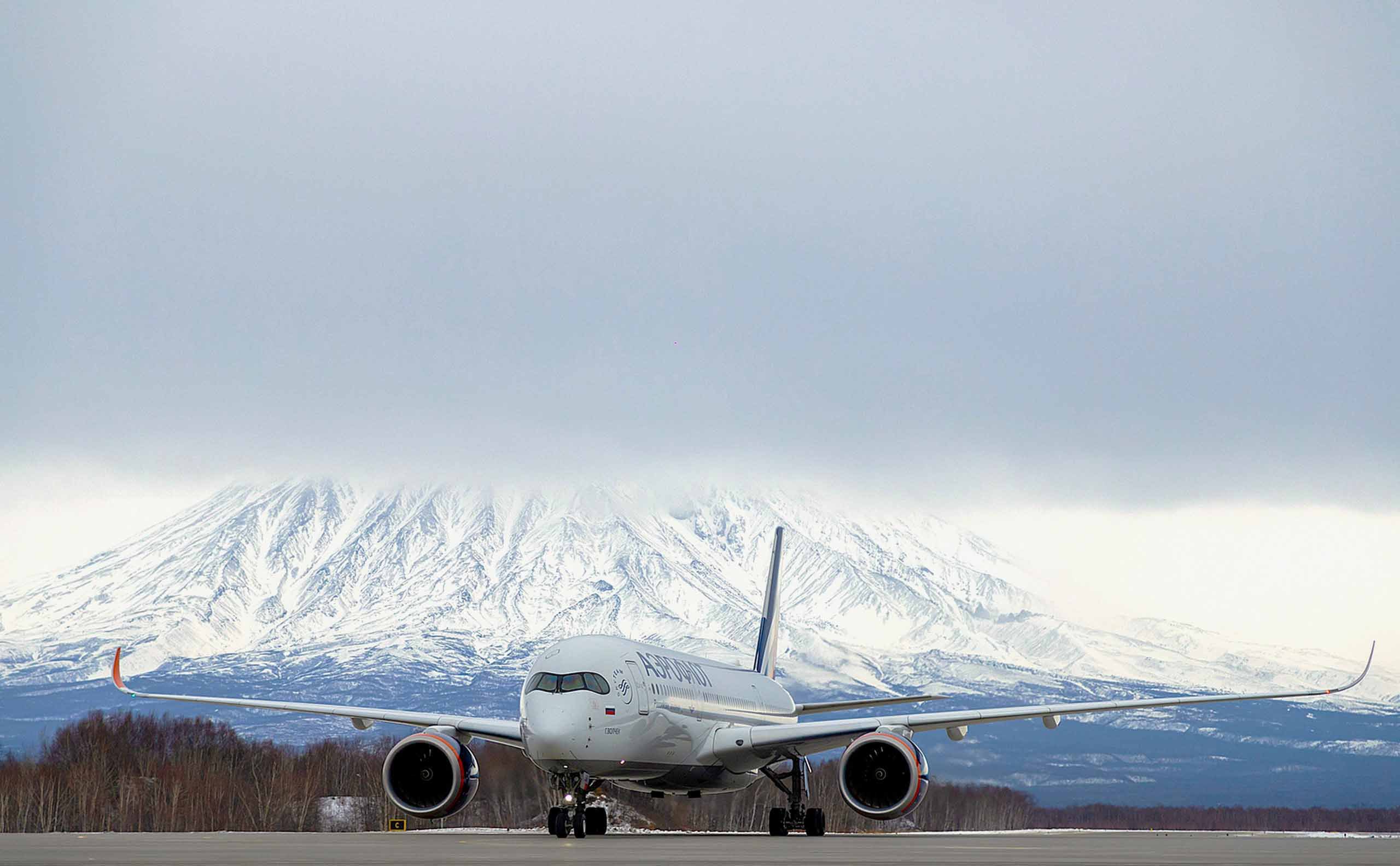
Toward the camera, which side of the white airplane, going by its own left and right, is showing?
front
